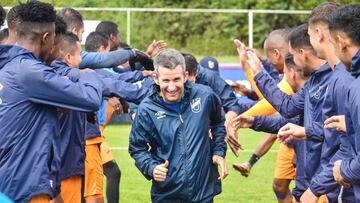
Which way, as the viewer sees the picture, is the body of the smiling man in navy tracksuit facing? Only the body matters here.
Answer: toward the camera
